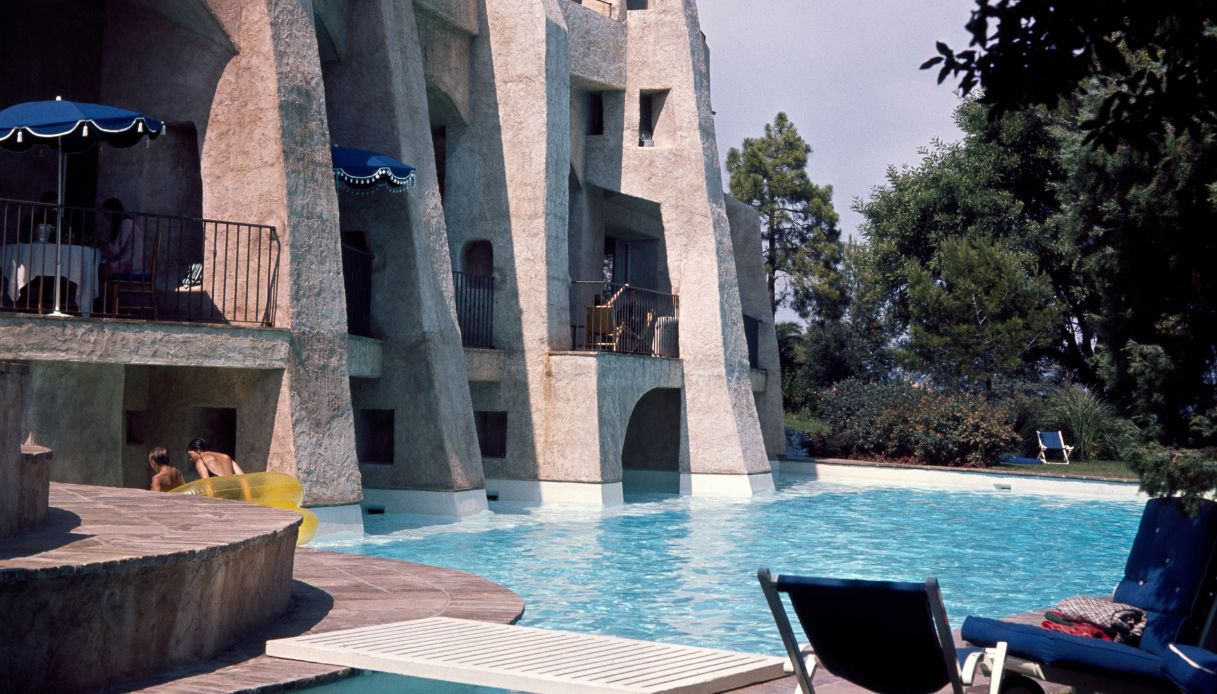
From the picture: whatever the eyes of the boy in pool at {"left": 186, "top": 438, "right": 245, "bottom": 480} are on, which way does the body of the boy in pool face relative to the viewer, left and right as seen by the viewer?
facing to the left of the viewer

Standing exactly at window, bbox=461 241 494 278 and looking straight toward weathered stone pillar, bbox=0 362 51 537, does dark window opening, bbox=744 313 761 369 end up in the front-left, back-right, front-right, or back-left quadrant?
back-left

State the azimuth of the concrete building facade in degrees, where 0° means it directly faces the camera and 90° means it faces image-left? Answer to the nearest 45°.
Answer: approximately 315°

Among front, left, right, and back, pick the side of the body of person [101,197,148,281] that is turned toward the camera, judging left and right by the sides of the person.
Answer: left

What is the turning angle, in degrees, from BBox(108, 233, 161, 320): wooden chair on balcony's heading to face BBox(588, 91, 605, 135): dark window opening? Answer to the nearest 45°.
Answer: approximately 135° to its right

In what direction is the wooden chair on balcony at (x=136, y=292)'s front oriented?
to the viewer's left
